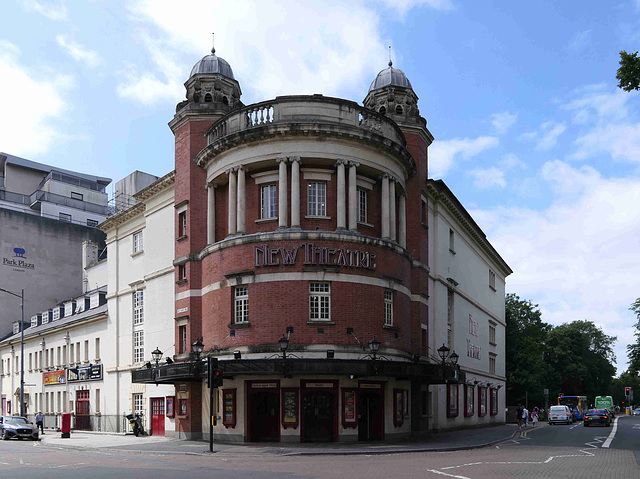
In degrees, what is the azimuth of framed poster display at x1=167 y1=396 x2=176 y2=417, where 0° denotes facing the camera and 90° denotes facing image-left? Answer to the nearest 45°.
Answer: approximately 45°

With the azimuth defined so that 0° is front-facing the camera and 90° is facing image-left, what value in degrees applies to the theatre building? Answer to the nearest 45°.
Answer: approximately 0°
